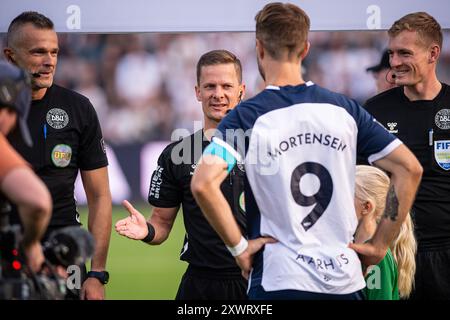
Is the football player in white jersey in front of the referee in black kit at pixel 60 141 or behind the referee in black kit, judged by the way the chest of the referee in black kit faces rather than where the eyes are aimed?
in front

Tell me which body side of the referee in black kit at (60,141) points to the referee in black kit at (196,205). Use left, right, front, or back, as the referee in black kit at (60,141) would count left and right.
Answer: left

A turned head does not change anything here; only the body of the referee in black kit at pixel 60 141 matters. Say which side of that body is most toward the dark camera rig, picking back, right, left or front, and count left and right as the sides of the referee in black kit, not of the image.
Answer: front

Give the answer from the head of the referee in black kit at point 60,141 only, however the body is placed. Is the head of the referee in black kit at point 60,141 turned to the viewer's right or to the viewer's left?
to the viewer's right

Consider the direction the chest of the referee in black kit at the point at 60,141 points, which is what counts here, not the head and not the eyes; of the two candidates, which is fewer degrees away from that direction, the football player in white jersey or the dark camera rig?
the dark camera rig

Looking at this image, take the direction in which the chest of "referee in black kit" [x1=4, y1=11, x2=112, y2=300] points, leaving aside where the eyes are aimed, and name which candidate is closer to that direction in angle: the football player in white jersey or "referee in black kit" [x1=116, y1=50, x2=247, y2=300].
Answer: the football player in white jersey

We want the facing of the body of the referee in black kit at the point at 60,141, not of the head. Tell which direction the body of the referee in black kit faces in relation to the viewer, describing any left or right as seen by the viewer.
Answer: facing the viewer

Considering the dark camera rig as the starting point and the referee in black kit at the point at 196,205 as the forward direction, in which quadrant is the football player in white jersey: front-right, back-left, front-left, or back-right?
front-right

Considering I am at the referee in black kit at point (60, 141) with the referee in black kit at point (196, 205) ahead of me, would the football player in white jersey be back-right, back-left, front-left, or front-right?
front-right
